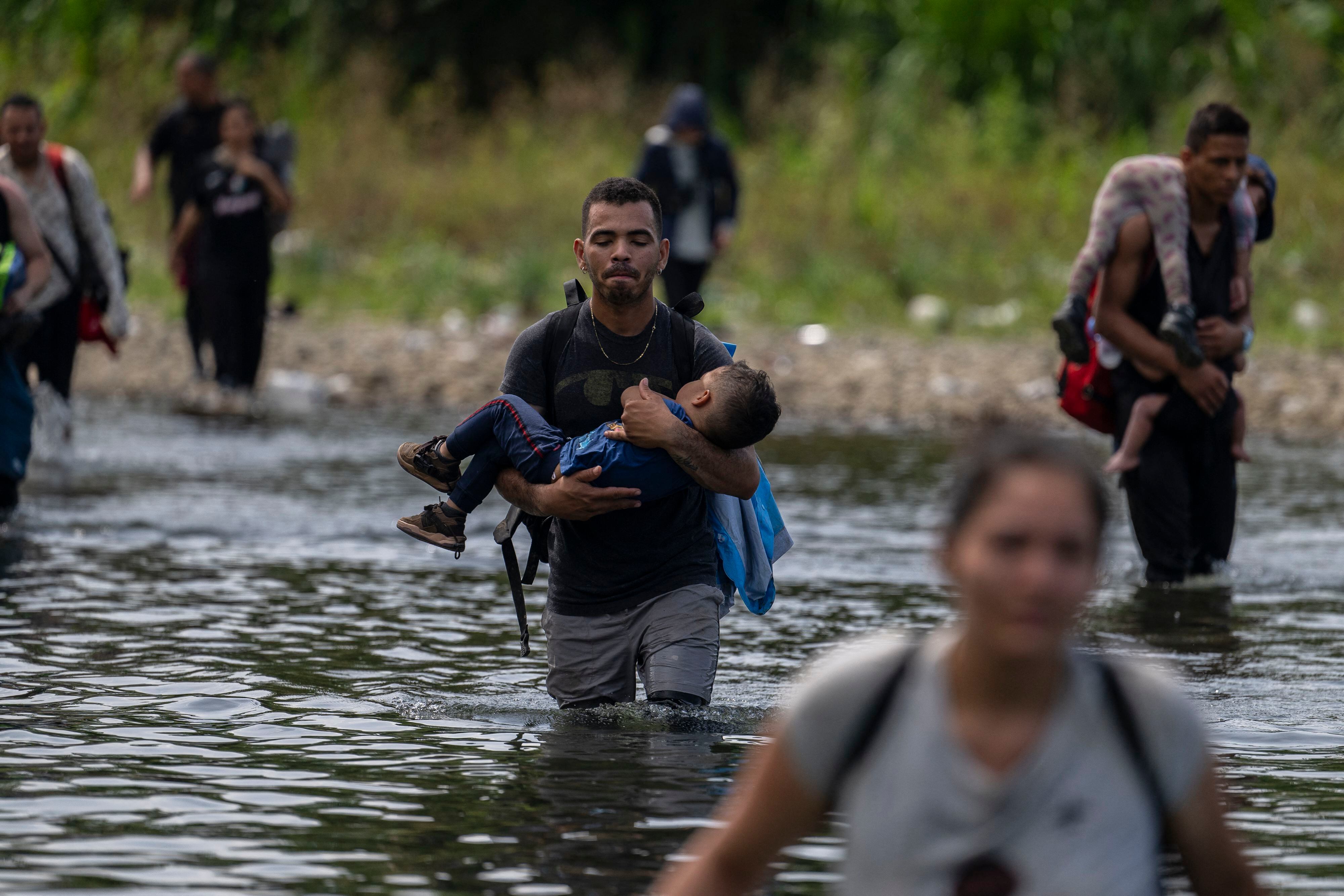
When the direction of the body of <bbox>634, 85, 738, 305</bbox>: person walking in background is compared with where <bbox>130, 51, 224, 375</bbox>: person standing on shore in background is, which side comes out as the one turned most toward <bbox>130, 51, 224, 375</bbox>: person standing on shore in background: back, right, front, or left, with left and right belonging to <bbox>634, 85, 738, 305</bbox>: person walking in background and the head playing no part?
right

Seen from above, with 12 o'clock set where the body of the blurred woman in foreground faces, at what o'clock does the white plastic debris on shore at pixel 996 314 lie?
The white plastic debris on shore is roughly at 6 o'clock from the blurred woman in foreground.

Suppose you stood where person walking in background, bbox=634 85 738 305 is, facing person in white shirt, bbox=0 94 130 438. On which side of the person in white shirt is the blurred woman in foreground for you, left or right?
left

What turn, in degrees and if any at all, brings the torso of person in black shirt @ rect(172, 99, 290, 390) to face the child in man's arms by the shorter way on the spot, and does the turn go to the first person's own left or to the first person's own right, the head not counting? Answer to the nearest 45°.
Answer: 0° — they already face them

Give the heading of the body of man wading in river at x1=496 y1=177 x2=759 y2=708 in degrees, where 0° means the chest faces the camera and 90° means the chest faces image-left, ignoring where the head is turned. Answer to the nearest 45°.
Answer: approximately 0°

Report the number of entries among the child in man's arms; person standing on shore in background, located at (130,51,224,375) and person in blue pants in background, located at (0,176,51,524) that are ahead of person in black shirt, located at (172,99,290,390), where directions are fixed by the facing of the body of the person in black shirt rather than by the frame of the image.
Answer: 2
